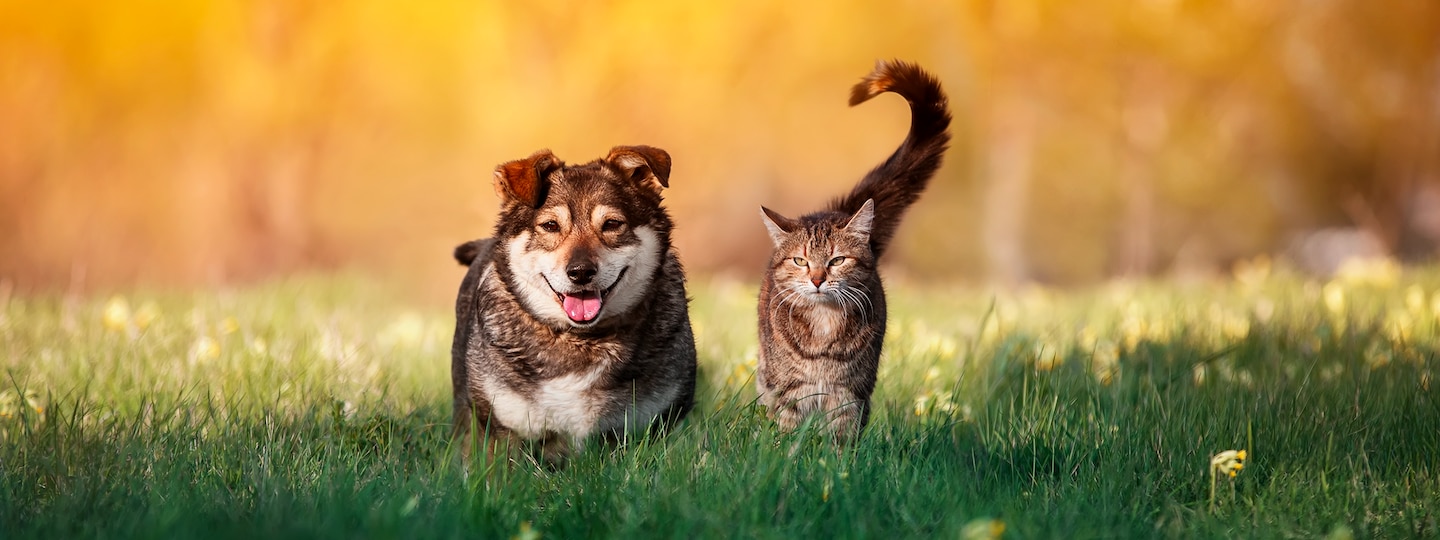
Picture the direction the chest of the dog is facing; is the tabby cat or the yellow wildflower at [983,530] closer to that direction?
the yellow wildflower

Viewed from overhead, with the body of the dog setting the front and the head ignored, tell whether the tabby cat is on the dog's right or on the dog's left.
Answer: on the dog's left

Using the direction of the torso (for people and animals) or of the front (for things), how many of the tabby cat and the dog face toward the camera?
2

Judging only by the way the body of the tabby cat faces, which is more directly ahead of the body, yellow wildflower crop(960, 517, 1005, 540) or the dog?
the yellow wildflower

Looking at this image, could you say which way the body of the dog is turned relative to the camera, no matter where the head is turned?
toward the camera

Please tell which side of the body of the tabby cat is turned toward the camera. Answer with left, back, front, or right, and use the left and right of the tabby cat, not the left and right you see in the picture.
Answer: front

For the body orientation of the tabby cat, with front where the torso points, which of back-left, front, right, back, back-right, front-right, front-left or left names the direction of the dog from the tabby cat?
front-right
